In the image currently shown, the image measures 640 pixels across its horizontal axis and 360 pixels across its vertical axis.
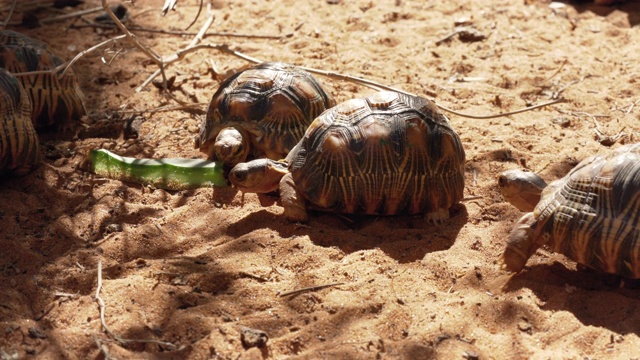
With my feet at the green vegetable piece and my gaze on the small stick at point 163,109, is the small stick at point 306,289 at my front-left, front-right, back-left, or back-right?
back-right

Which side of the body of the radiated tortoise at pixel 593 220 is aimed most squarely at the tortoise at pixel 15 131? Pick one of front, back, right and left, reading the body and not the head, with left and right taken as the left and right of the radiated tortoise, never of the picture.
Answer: front

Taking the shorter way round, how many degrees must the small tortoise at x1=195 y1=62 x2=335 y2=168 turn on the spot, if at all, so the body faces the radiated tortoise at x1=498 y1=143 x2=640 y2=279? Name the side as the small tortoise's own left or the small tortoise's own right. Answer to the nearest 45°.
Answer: approximately 90° to the small tortoise's own left

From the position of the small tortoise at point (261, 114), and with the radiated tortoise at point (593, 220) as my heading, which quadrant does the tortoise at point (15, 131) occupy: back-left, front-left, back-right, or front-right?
back-right

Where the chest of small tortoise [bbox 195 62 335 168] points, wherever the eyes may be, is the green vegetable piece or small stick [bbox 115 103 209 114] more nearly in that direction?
the green vegetable piece

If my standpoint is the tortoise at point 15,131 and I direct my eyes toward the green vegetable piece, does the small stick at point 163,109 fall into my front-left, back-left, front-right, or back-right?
front-left

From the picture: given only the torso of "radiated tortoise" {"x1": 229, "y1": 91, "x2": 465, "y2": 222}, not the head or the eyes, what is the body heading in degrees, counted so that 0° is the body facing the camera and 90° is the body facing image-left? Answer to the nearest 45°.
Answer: approximately 90°

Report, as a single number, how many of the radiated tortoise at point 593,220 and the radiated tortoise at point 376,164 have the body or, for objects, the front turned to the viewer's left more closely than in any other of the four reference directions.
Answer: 2

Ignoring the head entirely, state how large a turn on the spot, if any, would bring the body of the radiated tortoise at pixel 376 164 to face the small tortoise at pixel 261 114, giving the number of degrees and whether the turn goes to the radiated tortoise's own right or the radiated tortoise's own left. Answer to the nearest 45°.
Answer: approximately 45° to the radiated tortoise's own right

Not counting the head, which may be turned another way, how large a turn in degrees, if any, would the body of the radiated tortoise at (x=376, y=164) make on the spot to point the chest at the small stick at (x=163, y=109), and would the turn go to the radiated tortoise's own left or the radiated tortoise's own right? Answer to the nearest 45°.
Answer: approximately 45° to the radiated tortoise's own right

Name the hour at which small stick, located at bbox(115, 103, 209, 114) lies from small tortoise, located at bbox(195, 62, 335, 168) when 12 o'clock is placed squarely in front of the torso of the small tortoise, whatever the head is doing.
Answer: The small stick is roughly at 3 o'clock from the small tortoise.

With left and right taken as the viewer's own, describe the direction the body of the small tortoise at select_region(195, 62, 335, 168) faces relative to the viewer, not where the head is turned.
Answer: facing the viewer and to the left of the viewer

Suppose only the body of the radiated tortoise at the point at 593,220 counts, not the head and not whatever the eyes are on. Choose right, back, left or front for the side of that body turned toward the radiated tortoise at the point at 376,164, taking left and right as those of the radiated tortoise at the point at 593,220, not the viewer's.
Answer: front

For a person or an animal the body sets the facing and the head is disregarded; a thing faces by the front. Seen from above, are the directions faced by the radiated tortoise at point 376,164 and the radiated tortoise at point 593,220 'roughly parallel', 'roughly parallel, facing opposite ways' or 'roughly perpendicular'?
roughly parallel

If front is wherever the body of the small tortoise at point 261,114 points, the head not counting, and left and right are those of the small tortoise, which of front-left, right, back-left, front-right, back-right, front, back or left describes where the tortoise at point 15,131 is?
front-right

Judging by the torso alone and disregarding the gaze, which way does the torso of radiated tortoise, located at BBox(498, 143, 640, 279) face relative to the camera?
to the viewer's left
